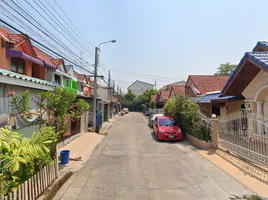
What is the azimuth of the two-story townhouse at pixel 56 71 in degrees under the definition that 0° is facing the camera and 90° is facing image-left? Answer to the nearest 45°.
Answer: approximately 315°

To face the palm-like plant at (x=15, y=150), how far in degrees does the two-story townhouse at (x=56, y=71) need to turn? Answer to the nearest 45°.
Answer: approximately 45° to its right

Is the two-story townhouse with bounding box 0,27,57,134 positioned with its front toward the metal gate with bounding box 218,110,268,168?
yes

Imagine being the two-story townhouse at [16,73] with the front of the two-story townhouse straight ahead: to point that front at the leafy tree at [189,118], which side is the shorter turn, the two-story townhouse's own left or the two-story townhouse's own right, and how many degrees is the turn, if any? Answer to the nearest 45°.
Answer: approximately 45° to the two-story townhouse's own left

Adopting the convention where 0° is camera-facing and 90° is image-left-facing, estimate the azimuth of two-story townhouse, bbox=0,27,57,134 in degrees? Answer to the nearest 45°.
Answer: approximately 315°

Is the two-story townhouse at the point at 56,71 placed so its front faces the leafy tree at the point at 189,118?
yes

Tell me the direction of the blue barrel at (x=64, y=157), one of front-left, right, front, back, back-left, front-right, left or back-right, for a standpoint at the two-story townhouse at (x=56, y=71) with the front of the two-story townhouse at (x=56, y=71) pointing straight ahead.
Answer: front-right

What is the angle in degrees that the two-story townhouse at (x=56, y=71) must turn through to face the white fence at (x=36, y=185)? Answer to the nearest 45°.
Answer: approximately 45° to its right

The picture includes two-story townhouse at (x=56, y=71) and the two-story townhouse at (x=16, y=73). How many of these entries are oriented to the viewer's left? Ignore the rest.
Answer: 0

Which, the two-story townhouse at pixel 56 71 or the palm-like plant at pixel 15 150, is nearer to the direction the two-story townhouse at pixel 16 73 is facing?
the palm-like plant

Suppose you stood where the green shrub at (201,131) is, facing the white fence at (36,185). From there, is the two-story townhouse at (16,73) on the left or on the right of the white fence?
right

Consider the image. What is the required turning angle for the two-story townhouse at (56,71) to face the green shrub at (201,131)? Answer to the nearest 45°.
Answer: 0° — it already faces it
